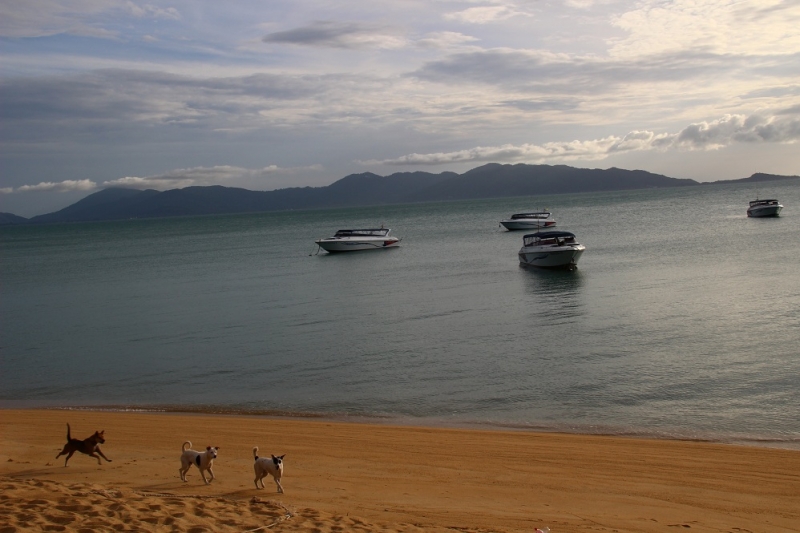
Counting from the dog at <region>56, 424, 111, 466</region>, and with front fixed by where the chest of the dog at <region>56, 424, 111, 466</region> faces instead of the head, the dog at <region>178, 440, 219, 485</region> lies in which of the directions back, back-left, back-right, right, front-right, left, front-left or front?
front-right

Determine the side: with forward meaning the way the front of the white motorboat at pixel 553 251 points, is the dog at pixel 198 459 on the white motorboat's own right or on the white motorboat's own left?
on the white motorboat's own right

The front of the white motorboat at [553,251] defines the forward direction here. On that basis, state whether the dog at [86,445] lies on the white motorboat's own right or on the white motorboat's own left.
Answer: on the white motorboat's own right

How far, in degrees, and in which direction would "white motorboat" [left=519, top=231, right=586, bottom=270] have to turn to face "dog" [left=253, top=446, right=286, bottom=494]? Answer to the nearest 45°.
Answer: approximately 45° to its right

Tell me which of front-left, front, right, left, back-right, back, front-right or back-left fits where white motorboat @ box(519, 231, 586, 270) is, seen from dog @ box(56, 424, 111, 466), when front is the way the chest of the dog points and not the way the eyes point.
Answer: front-left

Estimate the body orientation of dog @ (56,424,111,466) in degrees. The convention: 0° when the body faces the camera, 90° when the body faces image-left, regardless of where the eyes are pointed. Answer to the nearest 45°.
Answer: approximately 270°
